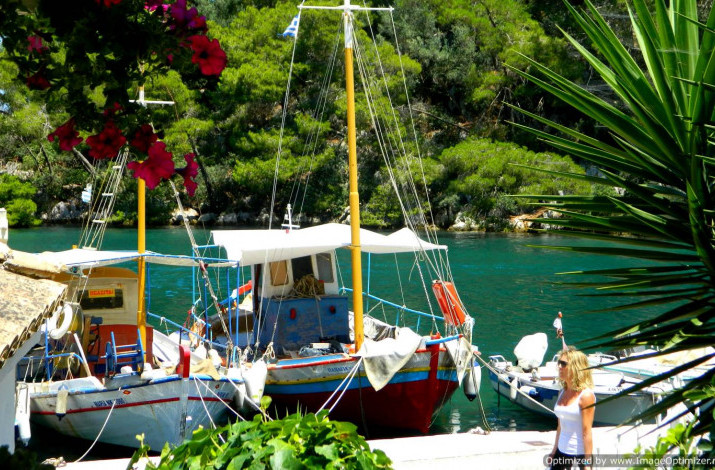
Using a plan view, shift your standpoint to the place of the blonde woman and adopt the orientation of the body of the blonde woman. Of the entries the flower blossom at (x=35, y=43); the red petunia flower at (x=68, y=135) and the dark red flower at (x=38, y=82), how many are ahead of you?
3

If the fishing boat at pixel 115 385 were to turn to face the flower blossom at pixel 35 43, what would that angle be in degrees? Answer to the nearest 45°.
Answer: approximately 45° to its right

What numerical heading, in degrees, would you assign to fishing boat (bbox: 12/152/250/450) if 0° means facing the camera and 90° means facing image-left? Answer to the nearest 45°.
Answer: approximately 315°

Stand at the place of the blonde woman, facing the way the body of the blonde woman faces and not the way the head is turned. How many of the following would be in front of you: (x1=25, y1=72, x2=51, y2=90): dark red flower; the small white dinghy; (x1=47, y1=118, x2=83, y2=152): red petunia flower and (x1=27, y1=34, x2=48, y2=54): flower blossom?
3

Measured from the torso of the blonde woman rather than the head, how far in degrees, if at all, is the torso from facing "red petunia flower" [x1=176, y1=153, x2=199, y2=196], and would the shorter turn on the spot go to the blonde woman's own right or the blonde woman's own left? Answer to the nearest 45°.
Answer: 0° — they already face it

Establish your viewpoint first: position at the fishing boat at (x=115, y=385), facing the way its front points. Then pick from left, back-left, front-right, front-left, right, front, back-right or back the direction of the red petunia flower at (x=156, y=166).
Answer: front-right

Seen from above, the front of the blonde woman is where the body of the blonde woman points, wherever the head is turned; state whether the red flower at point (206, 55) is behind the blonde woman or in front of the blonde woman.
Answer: in front
